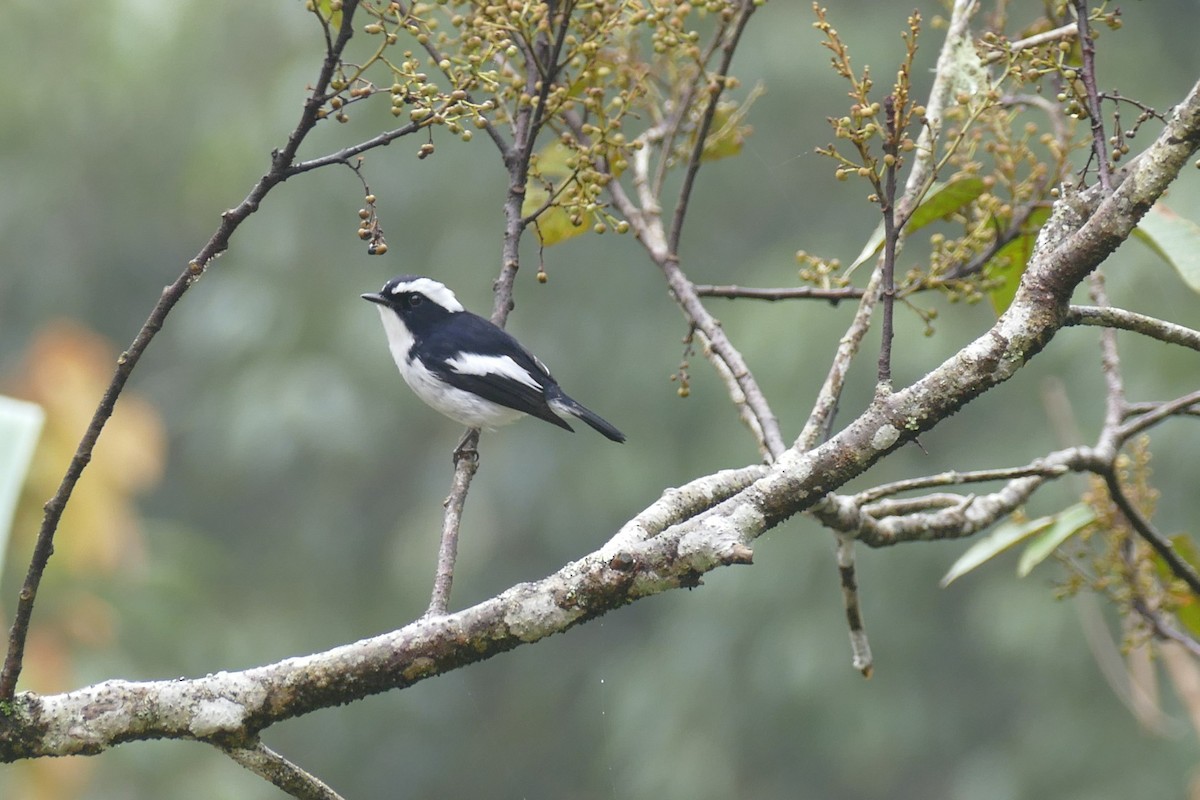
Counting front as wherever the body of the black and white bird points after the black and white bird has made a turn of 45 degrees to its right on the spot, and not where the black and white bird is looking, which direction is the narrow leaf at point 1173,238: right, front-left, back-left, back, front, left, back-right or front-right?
back

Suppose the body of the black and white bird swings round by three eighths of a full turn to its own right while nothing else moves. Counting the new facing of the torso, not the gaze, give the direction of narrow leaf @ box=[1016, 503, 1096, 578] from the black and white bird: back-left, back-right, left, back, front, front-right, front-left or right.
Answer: right

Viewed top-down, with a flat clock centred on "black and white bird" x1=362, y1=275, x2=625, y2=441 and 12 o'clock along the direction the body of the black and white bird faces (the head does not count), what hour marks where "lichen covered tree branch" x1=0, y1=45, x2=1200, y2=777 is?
The lichen covered tree branch is roughly at 6 o'clock from the black and white bird.

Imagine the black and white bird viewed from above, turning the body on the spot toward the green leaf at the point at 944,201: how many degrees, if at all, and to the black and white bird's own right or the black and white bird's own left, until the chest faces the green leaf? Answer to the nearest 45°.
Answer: approximately 135° to the black and white bird's own left

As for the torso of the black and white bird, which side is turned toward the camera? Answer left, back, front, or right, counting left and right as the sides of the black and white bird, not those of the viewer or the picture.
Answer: left

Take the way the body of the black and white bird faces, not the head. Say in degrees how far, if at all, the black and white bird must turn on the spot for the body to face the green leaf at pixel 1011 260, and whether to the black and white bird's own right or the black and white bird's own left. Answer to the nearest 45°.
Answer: approximately 135° to the black and white bird's own left

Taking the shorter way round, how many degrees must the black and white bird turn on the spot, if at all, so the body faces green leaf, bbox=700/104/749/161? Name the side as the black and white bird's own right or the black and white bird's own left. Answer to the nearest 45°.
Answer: approximately 135° to the black and white bird's own left
